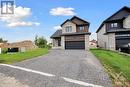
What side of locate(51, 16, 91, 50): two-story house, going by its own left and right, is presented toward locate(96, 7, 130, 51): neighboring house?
left

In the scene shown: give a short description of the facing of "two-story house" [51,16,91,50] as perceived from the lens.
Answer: facing the viewer
